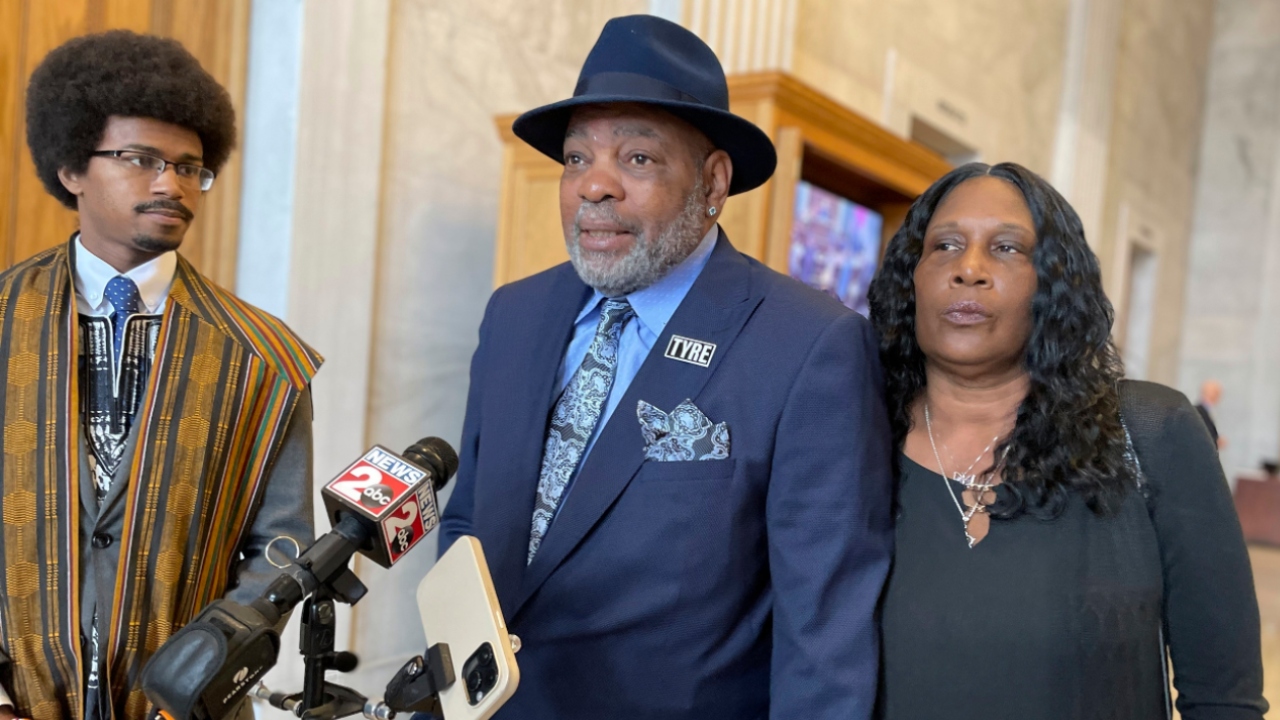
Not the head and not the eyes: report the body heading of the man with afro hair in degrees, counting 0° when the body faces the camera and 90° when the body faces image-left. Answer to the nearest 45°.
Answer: approximately 0°

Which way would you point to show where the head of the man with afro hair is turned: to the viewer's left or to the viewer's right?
to the viewer's right

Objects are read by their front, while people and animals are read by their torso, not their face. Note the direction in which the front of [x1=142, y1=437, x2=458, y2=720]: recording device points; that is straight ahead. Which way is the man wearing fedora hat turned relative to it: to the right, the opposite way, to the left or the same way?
the opposite way

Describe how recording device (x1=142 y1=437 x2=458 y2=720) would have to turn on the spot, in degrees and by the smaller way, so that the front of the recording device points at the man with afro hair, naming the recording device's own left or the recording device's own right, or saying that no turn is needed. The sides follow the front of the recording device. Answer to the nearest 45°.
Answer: approximately 90° to the recording device's own left

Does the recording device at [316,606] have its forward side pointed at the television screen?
yes

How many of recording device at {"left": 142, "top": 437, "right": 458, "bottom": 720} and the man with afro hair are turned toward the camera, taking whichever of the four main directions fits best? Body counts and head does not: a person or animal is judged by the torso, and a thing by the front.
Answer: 1

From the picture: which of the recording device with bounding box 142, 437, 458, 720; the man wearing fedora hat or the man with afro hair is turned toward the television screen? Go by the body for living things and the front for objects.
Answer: the recording device

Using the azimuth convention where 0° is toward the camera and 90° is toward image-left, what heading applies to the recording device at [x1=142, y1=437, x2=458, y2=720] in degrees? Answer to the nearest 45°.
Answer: approximately 225°
